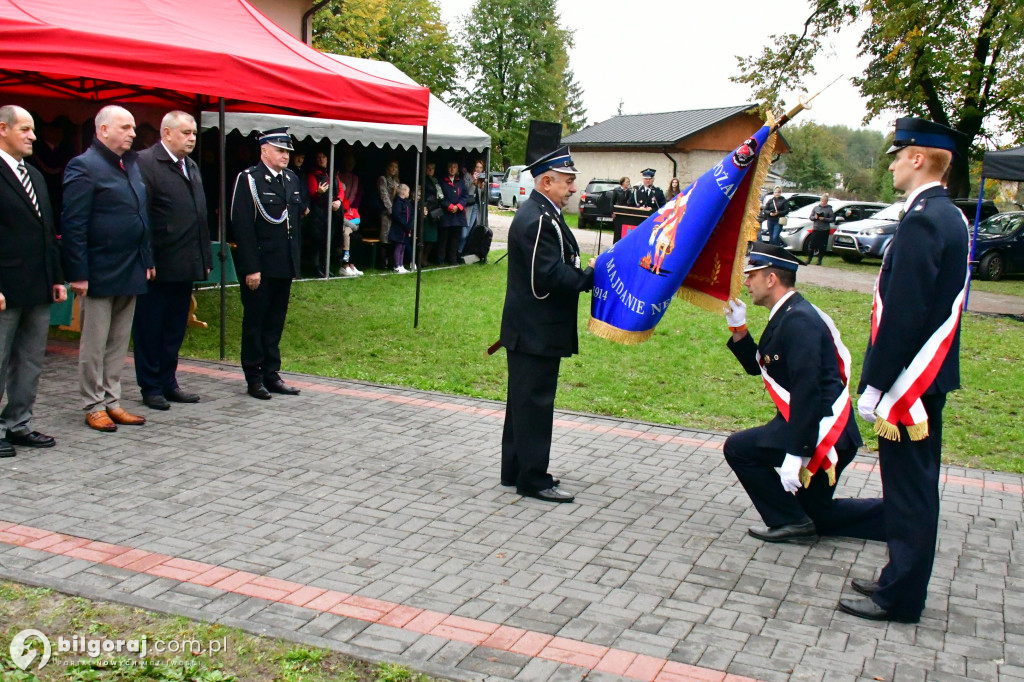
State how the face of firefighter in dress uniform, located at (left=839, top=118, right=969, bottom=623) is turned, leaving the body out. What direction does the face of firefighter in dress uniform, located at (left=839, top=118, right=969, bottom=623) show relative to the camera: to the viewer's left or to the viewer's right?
to the viewer's left

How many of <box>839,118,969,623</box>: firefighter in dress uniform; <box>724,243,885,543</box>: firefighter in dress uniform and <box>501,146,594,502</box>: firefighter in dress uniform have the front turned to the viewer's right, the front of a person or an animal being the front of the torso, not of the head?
1

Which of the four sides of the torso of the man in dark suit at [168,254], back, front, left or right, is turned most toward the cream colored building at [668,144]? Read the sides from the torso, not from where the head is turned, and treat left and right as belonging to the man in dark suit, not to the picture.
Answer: left

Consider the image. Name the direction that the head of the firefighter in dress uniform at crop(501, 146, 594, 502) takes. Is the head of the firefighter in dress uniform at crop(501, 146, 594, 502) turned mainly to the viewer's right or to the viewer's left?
to the viewer's right

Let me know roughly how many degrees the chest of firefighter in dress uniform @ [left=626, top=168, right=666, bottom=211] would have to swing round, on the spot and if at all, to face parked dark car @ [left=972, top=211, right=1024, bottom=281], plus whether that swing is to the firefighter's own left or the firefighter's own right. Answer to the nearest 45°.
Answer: approximately 135° to the firefighter's own left

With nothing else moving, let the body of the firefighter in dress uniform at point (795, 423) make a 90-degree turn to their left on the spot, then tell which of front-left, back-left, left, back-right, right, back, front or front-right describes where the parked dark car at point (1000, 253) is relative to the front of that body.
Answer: back

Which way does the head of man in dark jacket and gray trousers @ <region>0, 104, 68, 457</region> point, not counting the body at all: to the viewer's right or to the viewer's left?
to the viewer's right

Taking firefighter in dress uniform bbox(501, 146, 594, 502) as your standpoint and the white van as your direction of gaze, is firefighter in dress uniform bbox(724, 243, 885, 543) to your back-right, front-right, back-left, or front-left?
back-right

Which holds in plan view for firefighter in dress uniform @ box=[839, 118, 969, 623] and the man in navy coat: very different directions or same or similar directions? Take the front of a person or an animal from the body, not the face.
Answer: very different directions

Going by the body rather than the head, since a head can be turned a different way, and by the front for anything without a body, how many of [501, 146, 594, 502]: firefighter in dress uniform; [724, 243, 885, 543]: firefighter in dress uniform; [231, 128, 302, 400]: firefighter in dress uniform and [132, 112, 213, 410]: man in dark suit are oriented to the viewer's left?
1

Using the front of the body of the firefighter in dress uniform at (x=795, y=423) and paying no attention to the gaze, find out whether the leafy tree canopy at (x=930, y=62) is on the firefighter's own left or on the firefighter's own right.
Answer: on the firefighter's own right

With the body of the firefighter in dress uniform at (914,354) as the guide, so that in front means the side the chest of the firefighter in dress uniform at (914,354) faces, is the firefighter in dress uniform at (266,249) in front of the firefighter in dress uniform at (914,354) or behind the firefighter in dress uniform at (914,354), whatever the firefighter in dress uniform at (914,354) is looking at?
in front

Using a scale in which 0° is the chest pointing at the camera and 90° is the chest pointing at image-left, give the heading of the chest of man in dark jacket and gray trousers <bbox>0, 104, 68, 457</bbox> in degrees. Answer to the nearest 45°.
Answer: approximately 315°

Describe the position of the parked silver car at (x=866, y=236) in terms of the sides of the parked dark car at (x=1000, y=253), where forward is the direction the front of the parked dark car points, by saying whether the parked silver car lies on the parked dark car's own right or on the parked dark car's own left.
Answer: on the parked dark car's own right

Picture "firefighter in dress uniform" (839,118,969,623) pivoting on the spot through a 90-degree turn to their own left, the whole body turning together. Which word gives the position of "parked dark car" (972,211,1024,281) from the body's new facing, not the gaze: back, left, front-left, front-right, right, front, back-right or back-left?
back

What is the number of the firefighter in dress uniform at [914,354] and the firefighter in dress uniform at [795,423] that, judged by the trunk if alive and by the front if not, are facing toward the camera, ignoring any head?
0

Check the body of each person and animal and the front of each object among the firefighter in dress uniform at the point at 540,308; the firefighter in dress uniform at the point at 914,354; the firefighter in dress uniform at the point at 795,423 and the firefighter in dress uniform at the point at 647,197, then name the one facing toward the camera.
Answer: the firefighter in dress uniform at the point at 647,197

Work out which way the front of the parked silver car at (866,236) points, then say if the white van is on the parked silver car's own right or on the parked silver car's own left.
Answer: on the parked silver car's own right

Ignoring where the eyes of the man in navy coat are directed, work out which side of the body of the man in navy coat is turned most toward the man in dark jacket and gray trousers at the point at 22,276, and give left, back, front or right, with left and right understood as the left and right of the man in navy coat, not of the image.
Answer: right

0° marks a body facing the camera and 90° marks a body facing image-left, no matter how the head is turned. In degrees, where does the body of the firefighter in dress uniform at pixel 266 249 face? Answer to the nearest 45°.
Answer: approximately 315°
